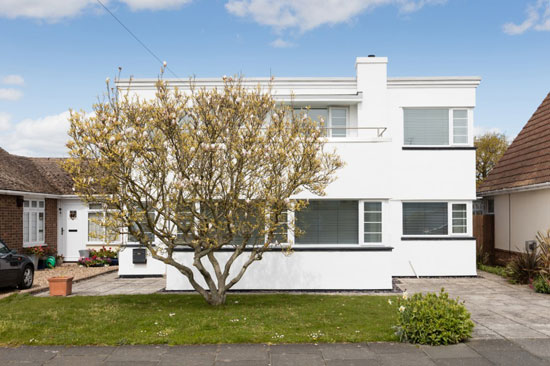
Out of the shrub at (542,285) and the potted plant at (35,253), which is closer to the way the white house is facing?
the shrub

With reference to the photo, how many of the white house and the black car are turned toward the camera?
1

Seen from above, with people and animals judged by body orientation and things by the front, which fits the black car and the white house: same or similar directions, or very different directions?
very different directions

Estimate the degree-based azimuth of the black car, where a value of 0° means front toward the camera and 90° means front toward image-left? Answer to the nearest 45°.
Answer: approximately 225°

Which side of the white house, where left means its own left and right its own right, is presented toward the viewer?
front

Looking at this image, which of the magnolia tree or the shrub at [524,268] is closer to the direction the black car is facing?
the shrub

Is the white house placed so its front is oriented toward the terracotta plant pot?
no

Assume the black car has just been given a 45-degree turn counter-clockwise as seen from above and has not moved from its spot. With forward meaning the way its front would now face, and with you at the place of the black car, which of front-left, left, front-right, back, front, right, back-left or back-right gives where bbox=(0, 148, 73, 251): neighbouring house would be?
front
